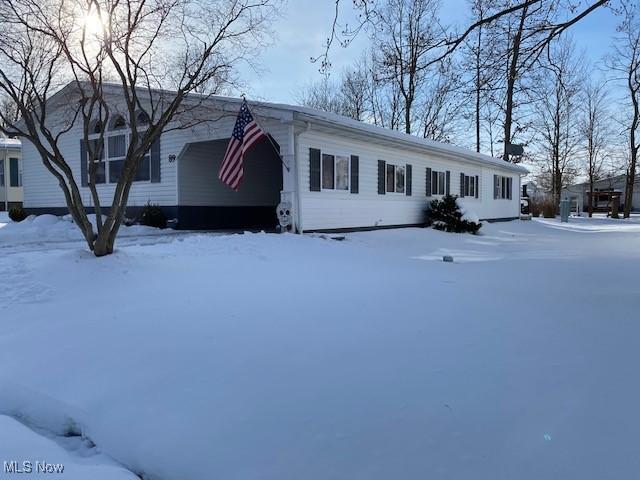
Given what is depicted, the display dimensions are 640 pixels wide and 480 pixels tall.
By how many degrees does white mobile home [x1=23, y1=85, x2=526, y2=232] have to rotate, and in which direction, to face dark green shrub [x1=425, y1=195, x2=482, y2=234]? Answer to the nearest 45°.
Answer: approximately 135° to its left

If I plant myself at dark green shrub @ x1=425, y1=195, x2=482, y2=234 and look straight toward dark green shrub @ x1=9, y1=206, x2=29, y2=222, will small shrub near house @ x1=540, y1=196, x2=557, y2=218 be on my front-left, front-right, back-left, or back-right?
back-right

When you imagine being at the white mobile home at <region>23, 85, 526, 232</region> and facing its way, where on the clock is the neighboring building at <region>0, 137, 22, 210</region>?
The neighboring building is roughly at 3 o'clock from the white mobile home.

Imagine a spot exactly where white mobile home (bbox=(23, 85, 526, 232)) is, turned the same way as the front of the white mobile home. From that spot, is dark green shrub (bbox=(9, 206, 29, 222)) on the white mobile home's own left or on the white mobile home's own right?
on the white mobile home's own right

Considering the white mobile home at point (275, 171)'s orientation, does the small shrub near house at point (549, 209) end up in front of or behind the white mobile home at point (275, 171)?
behind
